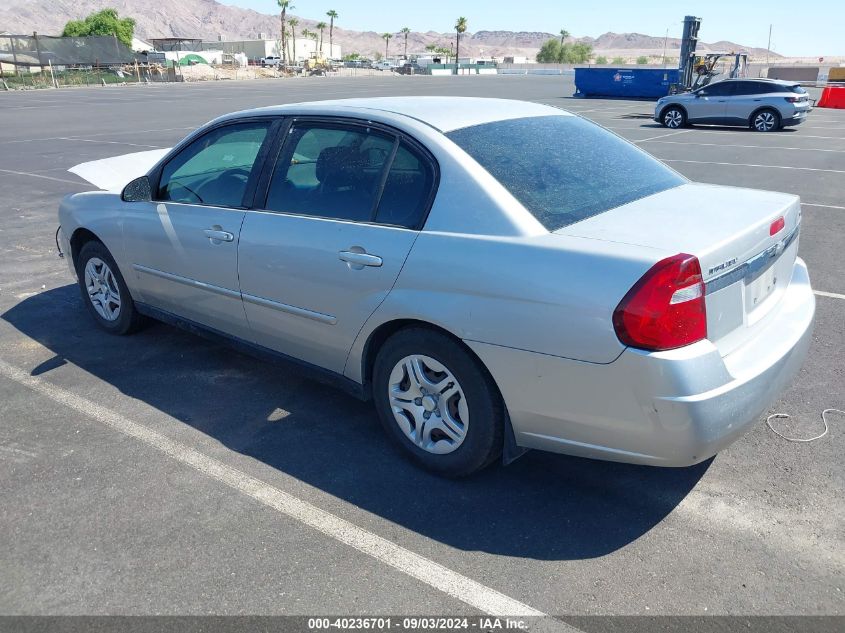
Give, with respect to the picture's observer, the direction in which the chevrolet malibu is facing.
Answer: facing away from the viewer and to the left of the viewer

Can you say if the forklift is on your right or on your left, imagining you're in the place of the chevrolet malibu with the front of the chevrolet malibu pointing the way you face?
on your right
